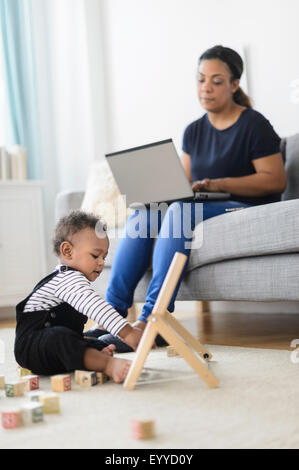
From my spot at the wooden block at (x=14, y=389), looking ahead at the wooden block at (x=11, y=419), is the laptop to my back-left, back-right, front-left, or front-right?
back-left

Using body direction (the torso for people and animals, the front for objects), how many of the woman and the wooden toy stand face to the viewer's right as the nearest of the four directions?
0

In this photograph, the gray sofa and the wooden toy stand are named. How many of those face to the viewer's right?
0

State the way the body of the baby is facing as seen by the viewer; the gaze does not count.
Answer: to the viewer's right

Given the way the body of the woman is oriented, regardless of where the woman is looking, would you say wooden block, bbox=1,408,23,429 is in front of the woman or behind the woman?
in front

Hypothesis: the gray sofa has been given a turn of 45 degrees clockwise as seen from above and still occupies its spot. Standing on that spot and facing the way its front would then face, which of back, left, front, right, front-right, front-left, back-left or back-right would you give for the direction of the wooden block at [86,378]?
front-left

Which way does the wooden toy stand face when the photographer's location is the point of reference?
facing to the left of the viewer

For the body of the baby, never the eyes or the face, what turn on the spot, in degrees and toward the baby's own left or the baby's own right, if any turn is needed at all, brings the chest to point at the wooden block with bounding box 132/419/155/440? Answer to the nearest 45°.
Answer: approximately 90° to the baby's own right

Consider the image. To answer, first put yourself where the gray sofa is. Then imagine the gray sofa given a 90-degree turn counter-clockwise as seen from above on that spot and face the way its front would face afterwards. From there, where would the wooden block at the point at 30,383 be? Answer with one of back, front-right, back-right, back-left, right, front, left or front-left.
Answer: right

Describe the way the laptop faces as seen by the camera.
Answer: facing away from the viewer and to the right of the viewer

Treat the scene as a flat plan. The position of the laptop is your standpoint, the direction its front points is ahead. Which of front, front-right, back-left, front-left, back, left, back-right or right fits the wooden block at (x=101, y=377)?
back-right

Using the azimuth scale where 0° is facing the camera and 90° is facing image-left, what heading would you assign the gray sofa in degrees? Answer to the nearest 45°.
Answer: approximately 45°
